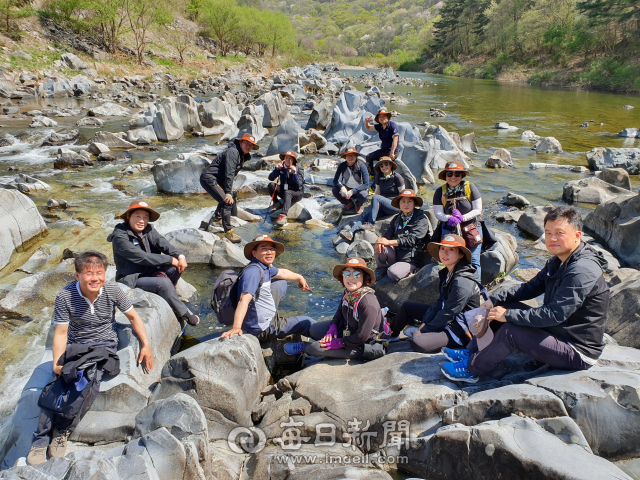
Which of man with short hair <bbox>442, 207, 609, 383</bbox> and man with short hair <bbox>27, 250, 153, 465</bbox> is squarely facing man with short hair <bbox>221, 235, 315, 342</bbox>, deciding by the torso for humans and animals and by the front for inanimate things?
man with short hair <bbox>442, 207, 609, 383</bbox>

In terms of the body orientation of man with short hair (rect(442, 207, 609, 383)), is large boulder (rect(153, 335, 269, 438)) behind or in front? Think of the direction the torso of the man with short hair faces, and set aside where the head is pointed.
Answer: in front

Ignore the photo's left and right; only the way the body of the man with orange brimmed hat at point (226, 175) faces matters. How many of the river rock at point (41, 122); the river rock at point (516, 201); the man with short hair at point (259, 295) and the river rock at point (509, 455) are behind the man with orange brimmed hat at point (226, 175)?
1

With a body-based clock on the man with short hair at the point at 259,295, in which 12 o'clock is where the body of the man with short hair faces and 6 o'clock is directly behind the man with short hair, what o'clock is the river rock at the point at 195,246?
The river rock is roughly at 7 o'clock from the man with short hair.

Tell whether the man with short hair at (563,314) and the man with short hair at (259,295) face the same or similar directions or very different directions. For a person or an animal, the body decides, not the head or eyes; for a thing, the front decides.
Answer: very different directions

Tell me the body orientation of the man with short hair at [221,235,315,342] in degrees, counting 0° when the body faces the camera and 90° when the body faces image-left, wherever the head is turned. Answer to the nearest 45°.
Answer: approximately 315°

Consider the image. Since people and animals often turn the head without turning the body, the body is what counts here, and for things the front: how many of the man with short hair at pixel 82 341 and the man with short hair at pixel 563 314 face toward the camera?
1

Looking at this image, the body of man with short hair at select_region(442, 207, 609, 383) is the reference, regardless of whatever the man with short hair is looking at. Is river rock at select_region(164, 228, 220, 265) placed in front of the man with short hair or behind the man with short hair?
in front

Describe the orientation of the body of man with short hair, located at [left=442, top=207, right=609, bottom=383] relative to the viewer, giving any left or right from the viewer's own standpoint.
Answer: facing to the left of the viewer

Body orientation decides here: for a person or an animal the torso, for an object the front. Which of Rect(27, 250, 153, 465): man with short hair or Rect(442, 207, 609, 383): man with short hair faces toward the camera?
Rect(27, 250, 153, 465): man with short hair

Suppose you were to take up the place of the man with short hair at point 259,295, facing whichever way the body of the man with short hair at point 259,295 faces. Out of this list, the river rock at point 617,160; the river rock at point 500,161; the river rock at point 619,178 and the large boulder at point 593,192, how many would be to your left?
4

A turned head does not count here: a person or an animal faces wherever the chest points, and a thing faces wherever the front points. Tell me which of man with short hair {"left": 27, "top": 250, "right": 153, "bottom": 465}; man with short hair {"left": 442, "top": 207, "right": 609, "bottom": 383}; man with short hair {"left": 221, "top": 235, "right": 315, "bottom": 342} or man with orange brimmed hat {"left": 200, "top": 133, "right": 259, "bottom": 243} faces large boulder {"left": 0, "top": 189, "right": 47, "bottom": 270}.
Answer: man with short hair {"left": 442, "top": 207, "right": 609, "bottom": 383}

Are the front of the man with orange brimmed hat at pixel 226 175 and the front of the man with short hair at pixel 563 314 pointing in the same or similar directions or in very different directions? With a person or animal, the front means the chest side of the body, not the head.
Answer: very different directions

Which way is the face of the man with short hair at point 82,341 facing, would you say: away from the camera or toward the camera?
toward the camera
